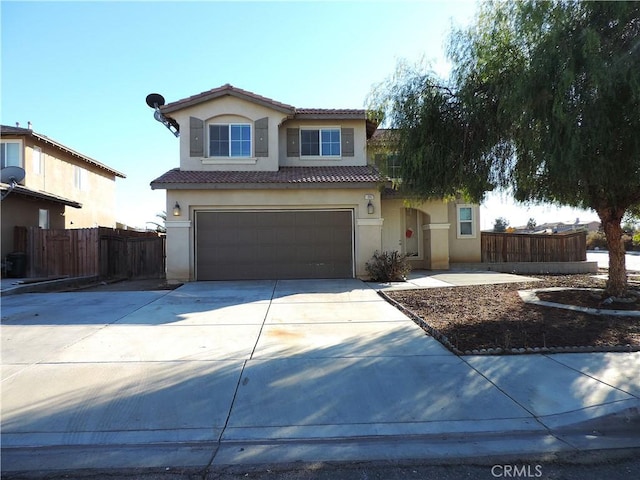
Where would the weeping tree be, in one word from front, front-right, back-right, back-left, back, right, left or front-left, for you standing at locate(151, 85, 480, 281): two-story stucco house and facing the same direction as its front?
front-left

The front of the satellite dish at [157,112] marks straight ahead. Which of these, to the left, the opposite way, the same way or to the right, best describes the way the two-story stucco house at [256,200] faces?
the opposite way

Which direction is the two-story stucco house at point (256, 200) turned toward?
toward the camera

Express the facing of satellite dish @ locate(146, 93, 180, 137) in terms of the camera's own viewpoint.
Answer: facing away from the viewer

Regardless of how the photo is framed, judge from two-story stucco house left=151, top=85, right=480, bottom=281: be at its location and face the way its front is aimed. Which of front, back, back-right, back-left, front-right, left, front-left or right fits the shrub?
left

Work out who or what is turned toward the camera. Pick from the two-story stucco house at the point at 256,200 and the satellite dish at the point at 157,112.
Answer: the two-story stucco house

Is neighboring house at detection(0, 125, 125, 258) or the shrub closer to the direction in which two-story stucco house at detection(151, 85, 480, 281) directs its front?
the shrub

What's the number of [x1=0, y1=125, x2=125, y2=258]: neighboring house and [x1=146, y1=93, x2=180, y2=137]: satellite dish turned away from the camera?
1

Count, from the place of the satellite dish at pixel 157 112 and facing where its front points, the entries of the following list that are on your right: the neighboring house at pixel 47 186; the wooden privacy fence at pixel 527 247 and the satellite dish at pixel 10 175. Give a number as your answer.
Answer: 1

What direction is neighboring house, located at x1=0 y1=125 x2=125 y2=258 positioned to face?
toward the camera
